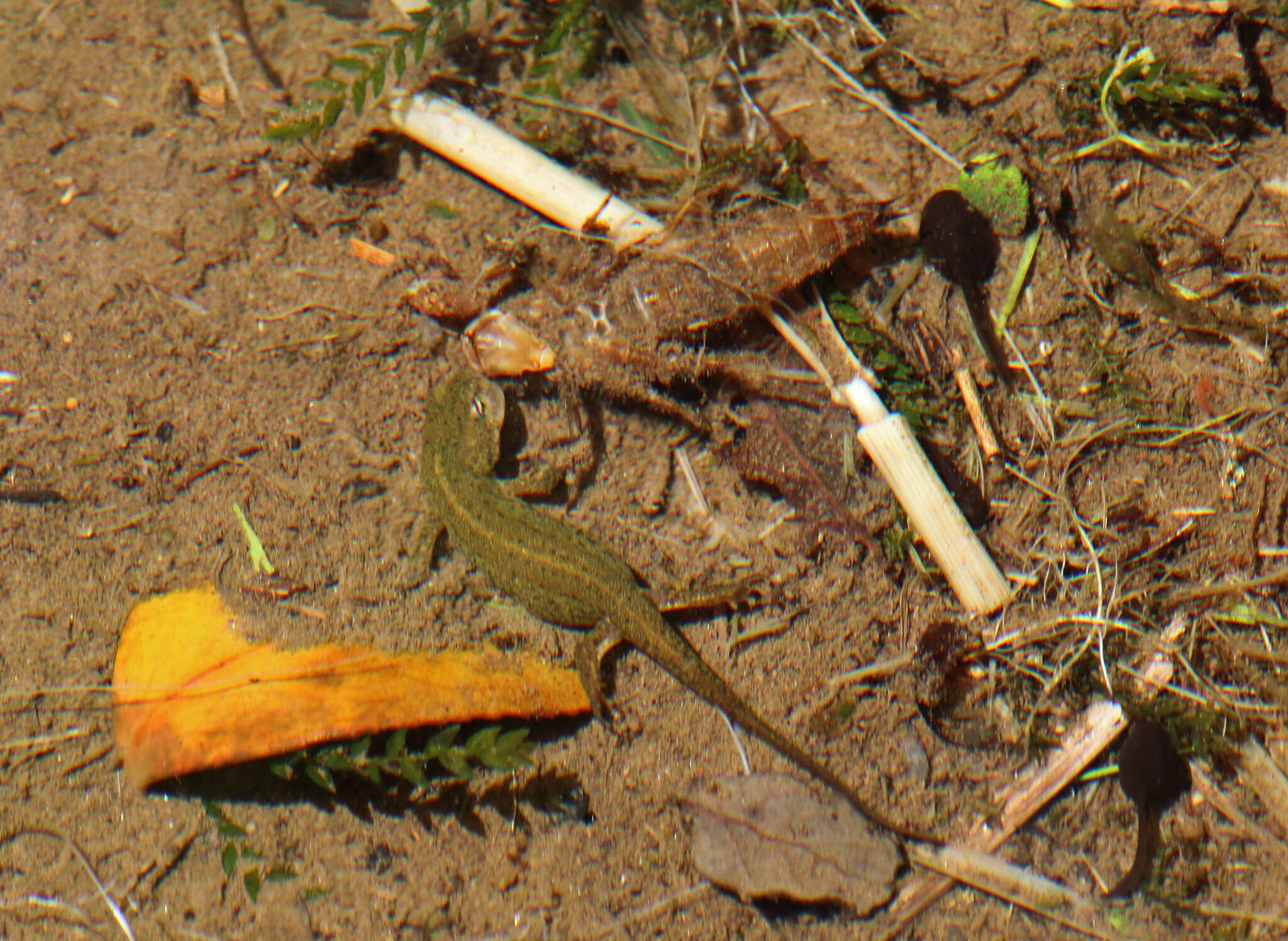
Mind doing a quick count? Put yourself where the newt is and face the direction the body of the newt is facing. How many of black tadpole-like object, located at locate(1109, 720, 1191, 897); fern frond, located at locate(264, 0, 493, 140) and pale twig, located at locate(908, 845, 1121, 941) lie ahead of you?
1

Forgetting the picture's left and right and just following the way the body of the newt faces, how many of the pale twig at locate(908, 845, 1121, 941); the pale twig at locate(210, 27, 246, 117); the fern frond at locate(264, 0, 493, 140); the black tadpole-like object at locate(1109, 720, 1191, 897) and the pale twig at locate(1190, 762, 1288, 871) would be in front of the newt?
2

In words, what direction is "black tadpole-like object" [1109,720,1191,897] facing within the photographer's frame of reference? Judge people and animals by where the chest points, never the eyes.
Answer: facing away from the viewer

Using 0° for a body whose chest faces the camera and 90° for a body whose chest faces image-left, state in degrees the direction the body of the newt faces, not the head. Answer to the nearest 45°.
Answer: approximately 135°

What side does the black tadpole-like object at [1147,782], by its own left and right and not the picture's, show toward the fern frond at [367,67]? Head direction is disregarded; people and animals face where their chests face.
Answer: left

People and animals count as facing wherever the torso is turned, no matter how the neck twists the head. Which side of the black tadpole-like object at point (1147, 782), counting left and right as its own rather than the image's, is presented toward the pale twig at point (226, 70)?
left

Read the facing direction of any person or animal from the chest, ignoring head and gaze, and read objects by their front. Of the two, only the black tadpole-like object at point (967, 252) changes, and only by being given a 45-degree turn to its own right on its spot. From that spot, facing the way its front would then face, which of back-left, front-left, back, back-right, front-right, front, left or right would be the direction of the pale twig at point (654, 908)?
back-right

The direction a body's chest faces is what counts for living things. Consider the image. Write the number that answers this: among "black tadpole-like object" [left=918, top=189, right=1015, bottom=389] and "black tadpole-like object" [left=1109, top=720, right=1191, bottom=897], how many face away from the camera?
2

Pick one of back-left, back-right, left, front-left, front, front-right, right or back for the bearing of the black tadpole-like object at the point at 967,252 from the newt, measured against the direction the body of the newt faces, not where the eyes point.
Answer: right

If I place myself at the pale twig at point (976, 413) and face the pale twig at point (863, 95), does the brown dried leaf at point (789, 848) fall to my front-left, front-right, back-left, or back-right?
back-left

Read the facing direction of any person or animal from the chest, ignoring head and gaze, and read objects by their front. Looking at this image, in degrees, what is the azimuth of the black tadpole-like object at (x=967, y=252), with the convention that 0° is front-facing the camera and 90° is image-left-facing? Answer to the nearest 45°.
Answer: approximately 180°

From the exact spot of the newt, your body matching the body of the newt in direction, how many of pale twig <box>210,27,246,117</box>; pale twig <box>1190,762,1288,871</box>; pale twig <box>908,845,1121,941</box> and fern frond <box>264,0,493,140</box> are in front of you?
2
